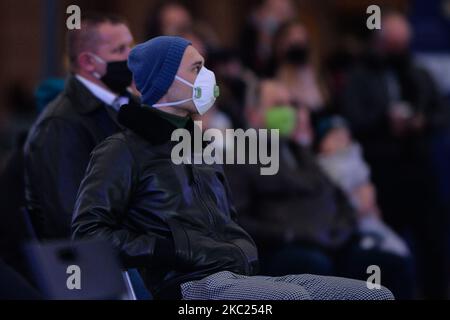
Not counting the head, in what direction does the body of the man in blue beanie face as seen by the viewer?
to the viewer's right

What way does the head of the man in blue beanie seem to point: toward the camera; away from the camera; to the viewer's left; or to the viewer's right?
to the viewer's right

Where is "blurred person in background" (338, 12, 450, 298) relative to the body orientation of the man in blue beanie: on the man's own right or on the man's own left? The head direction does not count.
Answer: on the man's own left
